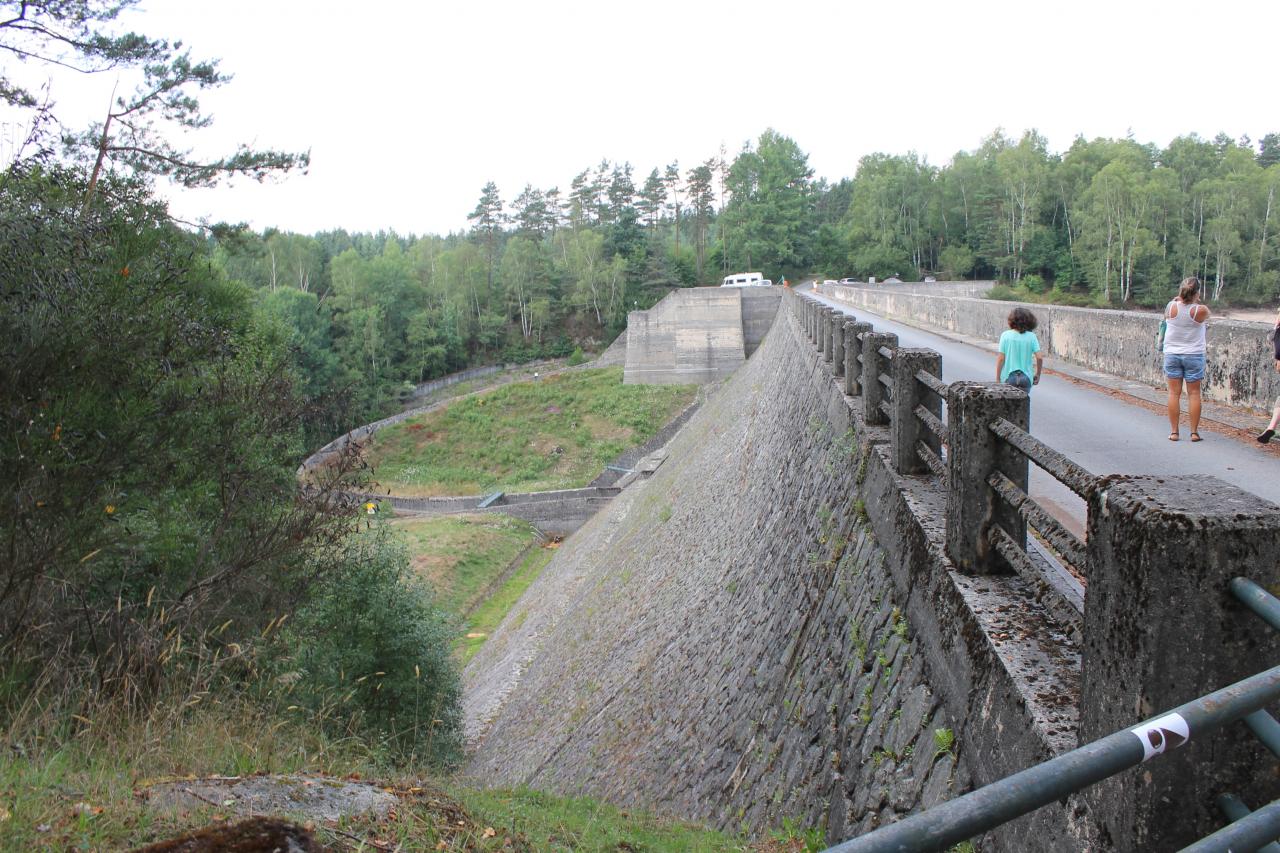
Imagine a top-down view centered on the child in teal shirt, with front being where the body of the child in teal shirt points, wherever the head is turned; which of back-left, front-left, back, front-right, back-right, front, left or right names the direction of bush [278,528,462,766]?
left

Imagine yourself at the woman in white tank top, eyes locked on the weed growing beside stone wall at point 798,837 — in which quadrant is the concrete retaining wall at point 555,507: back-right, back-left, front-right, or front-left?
back-right

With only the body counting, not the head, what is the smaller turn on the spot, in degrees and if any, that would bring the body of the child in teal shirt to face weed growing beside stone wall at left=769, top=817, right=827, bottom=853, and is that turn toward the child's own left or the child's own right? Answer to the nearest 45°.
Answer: approximately 180°

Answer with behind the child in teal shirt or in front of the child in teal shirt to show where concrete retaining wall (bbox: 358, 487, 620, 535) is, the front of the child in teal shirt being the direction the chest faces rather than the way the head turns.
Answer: in front

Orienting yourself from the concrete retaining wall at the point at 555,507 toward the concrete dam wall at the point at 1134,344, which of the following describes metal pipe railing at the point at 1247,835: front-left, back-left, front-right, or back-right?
front-right

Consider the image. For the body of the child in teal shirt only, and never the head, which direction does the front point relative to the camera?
away from the camera

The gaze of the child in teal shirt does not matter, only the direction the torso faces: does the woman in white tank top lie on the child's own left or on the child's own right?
on the child's own right
